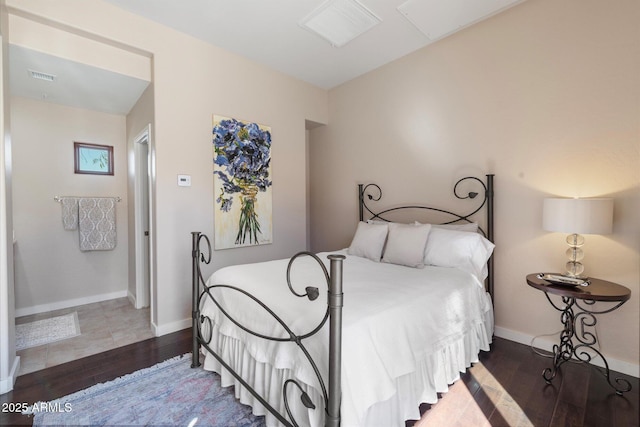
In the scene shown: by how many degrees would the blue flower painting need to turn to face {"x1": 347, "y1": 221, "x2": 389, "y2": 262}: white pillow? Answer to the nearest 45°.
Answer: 0° — it already faces it

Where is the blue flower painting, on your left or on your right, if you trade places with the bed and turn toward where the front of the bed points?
on your right

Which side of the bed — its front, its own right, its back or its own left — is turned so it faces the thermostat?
right

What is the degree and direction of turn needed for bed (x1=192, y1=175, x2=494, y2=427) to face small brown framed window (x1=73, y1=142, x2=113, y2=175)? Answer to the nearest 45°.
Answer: approximately 90° to its right

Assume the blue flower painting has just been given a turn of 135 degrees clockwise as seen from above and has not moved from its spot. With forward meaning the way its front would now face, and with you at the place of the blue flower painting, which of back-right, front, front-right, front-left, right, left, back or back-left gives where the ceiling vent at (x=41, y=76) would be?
front

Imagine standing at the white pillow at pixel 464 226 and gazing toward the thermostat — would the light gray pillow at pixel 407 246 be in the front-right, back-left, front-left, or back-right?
front-left

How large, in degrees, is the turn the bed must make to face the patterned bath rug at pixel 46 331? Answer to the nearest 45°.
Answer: approximately 45° to its right

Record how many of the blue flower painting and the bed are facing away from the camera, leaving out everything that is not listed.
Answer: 0

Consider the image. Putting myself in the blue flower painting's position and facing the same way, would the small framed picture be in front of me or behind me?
behind

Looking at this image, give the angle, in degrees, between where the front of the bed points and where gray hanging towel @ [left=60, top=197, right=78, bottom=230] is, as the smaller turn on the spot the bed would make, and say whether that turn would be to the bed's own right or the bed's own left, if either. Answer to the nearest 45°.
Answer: approximately 90° to the bed's own right

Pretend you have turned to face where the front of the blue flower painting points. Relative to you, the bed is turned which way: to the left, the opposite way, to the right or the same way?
to the right

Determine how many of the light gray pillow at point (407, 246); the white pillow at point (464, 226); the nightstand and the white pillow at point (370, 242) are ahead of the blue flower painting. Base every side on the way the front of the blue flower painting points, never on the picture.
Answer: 4

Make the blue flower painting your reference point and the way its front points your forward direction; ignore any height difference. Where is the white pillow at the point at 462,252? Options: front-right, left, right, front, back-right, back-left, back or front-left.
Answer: front

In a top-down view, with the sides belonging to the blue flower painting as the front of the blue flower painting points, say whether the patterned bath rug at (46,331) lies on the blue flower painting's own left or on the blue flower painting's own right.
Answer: on the blue flower painting's own right

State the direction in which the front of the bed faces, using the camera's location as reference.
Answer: facing the viewer and to the left of the viewer

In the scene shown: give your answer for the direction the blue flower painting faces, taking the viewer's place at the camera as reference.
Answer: facing the viewer and to the right of the viewer
